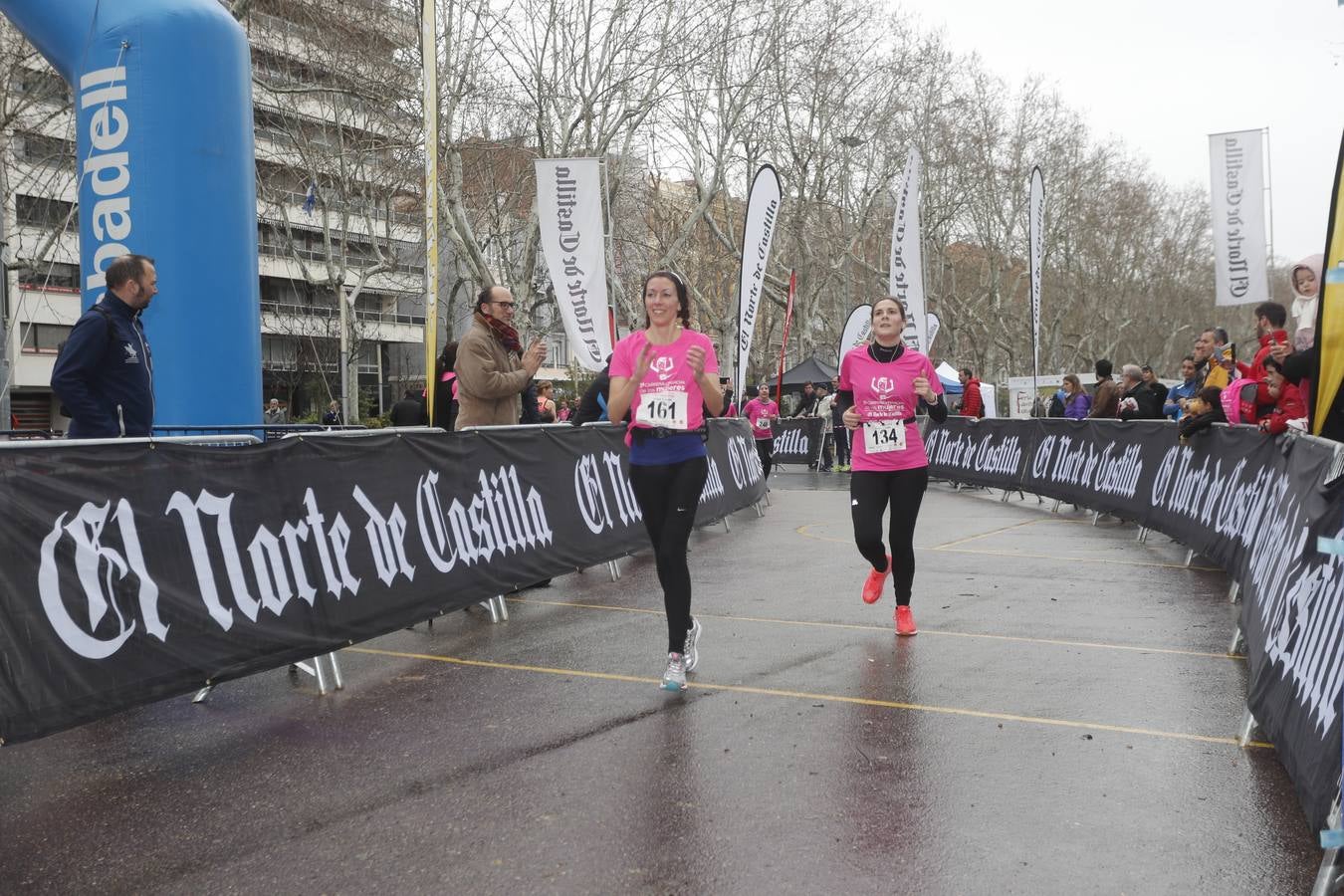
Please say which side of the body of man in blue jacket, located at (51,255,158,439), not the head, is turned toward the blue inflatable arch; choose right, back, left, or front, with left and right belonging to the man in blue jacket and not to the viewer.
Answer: left

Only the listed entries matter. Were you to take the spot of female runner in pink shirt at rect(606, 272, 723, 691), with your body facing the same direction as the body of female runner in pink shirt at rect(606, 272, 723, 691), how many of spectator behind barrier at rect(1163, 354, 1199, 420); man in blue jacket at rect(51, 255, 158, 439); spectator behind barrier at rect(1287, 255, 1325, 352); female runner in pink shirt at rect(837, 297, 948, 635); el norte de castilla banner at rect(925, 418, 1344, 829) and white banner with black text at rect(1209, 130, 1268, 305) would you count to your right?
1

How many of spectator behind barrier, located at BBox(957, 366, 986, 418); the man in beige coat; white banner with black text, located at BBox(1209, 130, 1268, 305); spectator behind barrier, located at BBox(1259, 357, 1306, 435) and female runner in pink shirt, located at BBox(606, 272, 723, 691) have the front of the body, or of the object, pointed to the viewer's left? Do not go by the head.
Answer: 2

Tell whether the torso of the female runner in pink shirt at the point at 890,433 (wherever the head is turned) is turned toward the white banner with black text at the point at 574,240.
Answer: no

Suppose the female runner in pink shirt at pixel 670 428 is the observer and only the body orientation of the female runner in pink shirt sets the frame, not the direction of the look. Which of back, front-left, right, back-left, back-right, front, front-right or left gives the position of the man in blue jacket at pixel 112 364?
right

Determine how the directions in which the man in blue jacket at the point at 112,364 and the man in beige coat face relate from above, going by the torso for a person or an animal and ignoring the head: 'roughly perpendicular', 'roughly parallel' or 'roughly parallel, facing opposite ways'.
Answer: roughly parallel

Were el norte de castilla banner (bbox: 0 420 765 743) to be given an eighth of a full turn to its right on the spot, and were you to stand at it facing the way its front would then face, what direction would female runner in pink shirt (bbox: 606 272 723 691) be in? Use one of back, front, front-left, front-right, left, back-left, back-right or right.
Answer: left

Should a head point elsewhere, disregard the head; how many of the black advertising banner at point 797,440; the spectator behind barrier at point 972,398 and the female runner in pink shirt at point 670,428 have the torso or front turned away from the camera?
0

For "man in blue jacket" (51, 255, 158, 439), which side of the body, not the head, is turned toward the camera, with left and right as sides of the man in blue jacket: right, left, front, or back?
right

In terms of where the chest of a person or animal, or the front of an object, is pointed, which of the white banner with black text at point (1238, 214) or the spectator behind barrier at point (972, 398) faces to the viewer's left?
the spectator behind barrier

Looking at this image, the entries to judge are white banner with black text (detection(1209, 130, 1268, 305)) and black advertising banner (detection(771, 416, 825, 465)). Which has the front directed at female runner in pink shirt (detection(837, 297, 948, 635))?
the black advertising banner

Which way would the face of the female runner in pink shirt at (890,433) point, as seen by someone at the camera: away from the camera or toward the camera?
toward the camera

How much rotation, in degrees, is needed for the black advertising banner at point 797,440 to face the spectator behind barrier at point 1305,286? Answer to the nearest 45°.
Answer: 0° — it already faces them
